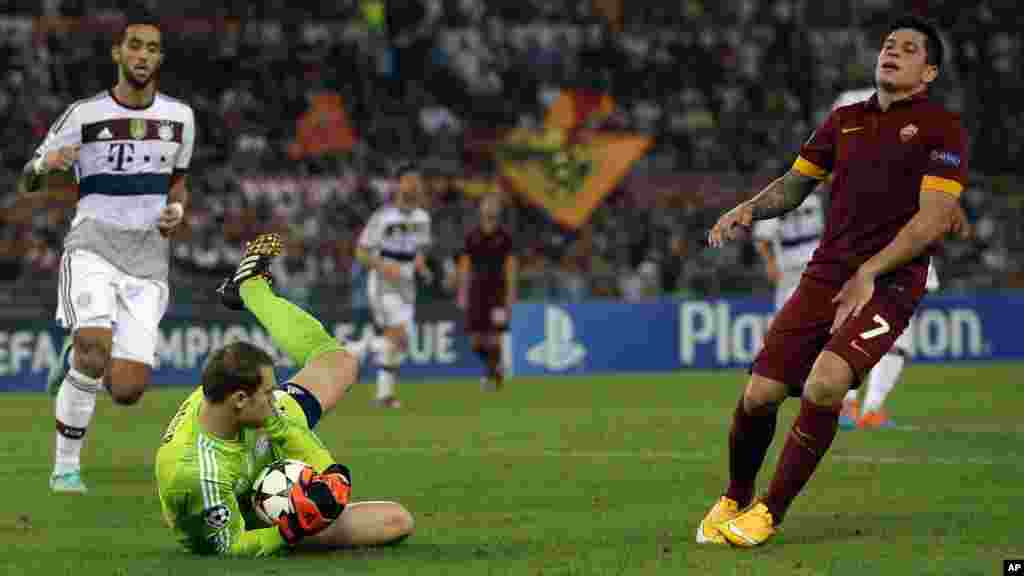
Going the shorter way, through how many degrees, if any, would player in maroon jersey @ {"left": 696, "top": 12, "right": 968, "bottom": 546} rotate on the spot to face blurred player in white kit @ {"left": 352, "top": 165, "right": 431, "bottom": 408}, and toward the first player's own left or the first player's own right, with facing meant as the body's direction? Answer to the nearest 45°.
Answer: approximately 90° to the first player's own right

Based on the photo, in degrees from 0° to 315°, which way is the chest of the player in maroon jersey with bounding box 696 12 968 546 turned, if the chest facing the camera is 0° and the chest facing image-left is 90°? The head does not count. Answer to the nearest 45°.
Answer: approximately 45°

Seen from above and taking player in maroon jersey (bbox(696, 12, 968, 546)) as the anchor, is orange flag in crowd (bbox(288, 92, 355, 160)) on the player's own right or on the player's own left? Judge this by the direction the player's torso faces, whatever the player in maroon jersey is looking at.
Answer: on the player's own right

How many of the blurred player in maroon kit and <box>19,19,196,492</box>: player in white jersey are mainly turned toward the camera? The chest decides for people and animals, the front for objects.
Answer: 2

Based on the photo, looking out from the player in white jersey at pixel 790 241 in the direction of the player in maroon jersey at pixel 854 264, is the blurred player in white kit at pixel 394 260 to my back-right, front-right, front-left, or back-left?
back-right

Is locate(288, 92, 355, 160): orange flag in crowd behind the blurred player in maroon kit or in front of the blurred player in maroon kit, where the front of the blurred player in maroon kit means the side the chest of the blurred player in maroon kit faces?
behind

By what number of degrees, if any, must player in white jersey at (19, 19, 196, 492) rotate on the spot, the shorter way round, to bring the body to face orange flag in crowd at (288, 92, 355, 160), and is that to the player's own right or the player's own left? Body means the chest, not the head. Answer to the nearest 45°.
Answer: approximately 180°
